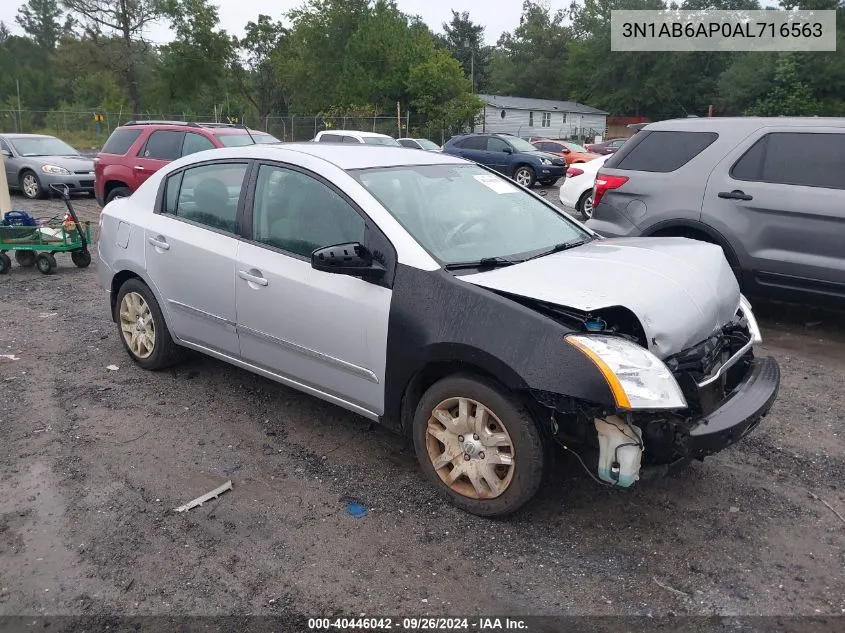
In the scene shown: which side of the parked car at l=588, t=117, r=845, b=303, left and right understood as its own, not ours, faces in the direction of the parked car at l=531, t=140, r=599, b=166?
left

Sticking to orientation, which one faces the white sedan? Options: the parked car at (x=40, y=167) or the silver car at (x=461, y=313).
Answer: the parked car

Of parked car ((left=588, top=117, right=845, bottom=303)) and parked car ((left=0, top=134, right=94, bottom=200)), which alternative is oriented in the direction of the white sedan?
parked car ((left=0, top=134, right=94, bottom=200))

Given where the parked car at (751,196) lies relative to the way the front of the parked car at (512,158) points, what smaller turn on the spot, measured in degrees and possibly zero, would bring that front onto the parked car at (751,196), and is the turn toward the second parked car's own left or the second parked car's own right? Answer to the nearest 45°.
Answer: approximately 45° to the second parked car's own right

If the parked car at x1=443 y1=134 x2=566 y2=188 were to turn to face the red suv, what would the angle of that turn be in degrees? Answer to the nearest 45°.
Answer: approximately 90° to its right
